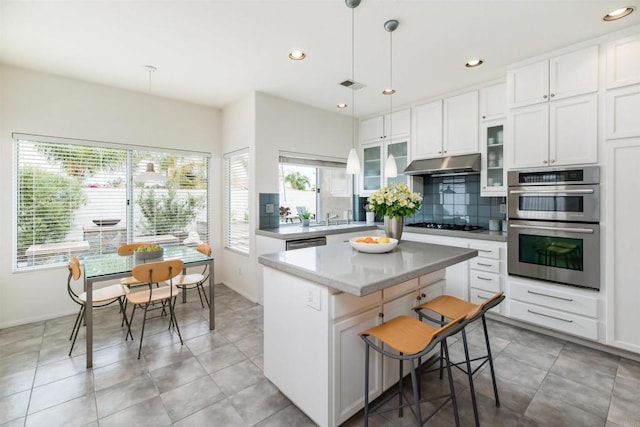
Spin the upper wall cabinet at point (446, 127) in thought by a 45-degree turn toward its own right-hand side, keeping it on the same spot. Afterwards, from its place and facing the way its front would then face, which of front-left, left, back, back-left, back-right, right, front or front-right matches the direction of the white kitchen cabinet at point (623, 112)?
back-left

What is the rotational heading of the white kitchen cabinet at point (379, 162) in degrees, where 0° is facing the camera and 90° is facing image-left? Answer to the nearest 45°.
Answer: approximately 45°

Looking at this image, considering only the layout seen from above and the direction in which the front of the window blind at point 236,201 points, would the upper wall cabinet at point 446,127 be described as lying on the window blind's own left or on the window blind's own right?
on the window blind's own left

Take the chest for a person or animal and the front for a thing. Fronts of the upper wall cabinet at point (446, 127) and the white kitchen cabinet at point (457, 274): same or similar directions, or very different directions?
same or similar directions

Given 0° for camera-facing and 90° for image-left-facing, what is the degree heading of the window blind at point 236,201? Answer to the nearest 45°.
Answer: approximately 45°

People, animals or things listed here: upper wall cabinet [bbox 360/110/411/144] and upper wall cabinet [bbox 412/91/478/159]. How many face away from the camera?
0

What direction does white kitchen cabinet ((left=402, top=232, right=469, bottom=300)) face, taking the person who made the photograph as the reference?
facing the viewer and to the left of the viewer

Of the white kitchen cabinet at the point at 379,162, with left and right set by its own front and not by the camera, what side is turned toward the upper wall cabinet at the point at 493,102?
left

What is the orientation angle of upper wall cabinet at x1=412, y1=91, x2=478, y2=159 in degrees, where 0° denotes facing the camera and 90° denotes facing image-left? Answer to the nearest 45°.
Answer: approximately 45°

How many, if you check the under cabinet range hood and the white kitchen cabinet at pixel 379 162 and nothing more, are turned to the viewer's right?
0

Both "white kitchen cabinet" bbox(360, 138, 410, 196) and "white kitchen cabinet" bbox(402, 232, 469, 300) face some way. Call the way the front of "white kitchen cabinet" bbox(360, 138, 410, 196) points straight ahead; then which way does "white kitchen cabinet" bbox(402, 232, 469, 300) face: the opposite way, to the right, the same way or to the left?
the same way

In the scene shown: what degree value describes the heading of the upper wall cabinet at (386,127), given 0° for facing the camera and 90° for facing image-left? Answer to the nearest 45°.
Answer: approximately 45°

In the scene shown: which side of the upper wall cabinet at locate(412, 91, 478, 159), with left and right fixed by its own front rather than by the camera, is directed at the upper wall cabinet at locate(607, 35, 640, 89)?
left

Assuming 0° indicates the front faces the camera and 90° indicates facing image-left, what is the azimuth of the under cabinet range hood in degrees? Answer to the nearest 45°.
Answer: approximately 45°

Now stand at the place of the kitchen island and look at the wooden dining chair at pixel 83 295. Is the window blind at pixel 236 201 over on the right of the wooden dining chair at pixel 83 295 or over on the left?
right

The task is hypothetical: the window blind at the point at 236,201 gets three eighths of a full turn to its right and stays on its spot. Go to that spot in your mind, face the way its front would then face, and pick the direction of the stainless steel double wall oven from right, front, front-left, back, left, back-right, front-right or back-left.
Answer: back-right

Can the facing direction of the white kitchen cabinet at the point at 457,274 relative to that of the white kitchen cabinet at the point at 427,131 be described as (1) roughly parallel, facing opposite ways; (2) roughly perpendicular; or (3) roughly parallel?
roughly parallel
